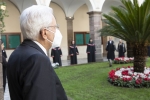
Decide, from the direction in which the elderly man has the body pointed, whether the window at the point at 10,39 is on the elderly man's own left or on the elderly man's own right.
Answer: on the elderly man's own left

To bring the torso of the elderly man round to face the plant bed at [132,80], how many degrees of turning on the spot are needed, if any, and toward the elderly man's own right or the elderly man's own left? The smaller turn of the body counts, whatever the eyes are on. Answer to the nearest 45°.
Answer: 0° — they already face it

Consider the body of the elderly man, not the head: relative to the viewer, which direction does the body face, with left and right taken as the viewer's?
facing away from the viewer and to the right of the viewer

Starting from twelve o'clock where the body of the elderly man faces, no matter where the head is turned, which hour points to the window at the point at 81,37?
The window is roughly at 11 o'clock from the elderly man.

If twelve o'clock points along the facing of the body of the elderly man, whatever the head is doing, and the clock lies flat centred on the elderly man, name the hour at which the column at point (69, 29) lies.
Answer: The column is roughly at 11 o'clock from the elderly man.

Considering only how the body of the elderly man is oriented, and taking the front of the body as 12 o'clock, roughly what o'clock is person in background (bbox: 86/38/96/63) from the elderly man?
The person in background is roughly at 11 o'clock from the elderly man.
